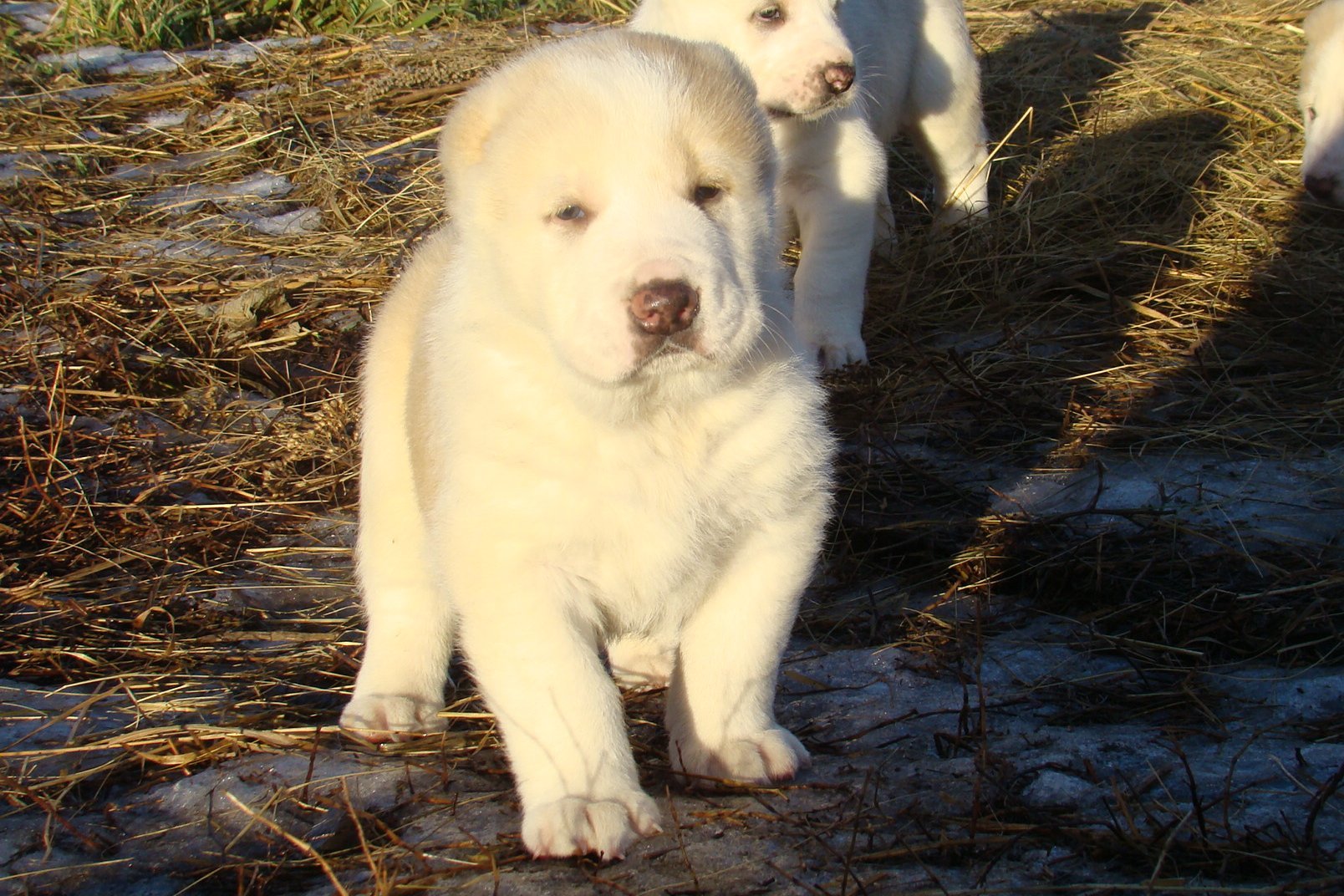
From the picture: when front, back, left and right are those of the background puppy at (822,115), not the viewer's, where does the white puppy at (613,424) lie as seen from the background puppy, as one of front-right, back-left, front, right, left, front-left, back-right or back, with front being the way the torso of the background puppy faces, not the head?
front-left

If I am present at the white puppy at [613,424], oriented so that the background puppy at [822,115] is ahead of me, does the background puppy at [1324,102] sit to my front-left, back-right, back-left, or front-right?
front-right

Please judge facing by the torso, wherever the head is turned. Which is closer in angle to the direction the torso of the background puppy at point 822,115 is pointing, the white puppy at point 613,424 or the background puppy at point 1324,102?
the white puppy

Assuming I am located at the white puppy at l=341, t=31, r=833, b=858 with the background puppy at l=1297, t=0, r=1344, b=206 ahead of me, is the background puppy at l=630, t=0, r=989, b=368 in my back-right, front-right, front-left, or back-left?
front-left

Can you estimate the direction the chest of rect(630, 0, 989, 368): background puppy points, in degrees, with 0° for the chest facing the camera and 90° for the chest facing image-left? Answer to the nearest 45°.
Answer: approximately 45°

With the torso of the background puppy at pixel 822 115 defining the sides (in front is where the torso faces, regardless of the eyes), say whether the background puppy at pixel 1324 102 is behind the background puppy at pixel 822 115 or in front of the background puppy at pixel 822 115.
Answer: behind
